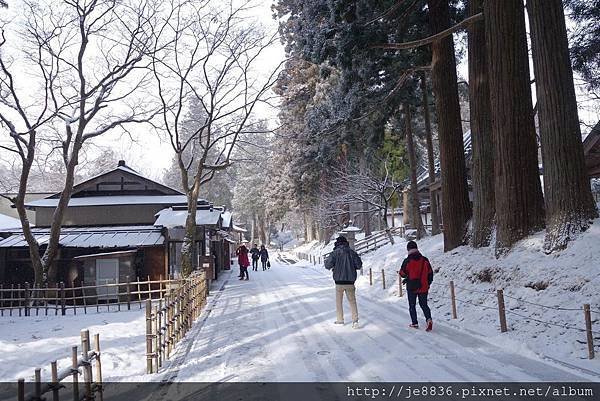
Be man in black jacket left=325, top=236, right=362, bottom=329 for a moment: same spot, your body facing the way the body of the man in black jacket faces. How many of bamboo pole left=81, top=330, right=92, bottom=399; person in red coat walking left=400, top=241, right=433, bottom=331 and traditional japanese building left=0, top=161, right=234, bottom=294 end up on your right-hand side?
1

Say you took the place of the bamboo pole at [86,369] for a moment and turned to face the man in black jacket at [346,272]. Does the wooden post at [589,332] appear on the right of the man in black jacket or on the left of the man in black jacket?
right

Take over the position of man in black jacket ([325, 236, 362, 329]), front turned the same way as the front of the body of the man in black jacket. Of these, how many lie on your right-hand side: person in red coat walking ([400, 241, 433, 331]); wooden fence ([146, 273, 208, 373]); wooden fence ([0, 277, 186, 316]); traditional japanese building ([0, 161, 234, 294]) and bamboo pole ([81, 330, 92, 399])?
1

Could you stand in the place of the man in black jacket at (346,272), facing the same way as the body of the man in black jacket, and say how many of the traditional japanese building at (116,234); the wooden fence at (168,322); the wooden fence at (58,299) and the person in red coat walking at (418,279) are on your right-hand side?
1

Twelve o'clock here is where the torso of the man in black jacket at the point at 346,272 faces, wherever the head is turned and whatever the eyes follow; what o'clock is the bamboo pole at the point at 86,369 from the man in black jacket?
The bamboo pole is roughly at 7 o'clock from the man in black jacket.

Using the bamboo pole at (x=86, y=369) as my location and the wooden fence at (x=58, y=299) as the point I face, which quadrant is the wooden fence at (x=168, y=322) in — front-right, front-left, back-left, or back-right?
front-right

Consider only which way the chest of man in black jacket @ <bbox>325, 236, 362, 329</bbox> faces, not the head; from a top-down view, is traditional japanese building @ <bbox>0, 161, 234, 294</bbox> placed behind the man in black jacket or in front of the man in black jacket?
in front

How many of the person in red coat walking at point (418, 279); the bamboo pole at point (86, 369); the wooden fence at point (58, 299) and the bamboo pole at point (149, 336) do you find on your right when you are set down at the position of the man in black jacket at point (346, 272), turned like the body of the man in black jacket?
1

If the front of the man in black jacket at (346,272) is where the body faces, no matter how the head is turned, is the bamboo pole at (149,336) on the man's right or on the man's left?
on the man's left

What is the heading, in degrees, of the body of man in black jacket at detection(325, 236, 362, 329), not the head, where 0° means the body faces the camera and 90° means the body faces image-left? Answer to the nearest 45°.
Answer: approximately 180°

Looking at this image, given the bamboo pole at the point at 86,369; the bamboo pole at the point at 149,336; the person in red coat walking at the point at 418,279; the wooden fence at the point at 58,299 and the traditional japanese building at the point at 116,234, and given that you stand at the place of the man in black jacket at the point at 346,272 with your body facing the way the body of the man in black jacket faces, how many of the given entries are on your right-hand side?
1

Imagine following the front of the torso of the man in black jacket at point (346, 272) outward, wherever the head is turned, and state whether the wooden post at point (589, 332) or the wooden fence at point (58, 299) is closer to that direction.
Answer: the wooden fence

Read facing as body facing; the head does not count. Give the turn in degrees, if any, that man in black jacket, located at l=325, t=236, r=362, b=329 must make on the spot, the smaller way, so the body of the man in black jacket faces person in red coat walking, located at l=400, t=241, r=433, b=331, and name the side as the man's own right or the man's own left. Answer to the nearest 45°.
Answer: approximately 90° to the man's own right

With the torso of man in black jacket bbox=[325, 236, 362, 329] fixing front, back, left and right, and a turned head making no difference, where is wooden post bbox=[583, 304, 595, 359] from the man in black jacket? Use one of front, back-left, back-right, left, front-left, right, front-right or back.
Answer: back-right
